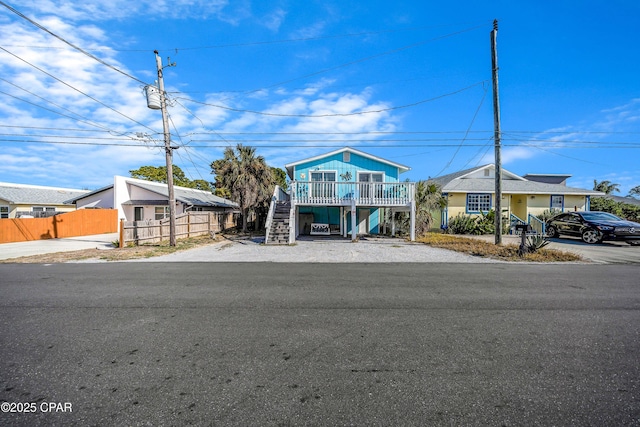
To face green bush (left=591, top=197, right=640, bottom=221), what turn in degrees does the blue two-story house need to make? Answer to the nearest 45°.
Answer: approximately 90° to its left

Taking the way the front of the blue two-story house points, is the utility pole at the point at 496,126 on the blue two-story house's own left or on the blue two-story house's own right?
on the blue two-story house's own left

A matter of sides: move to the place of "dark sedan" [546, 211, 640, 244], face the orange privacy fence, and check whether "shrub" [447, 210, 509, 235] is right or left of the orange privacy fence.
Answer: right

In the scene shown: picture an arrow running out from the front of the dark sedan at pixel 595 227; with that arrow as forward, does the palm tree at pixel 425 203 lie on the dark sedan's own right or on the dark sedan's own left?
on the dark sedan's own right

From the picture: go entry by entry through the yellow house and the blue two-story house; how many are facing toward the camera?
2

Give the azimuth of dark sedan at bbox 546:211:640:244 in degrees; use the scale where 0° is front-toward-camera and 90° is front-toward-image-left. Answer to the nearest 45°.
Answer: approximately 315°

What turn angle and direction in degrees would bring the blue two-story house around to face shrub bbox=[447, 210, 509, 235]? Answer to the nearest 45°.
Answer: approximately 90° to its left

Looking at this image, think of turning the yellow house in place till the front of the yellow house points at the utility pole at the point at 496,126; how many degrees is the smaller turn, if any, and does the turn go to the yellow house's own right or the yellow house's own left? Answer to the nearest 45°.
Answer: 0° — it already faces it

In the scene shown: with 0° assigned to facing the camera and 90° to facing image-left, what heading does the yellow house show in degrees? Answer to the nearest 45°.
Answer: approximately 0°

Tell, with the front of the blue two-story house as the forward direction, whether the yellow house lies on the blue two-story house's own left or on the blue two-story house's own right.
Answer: on the blue two-story house's own left
